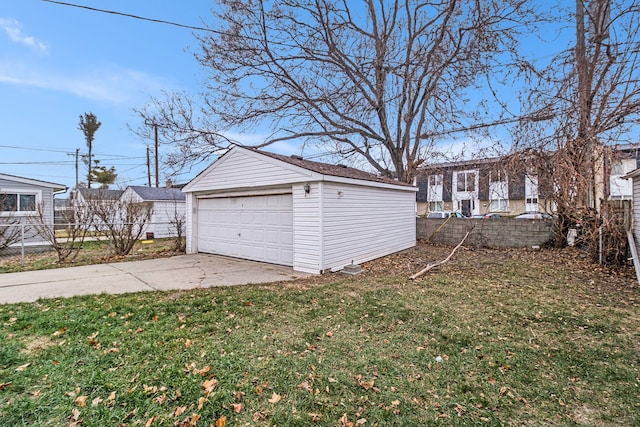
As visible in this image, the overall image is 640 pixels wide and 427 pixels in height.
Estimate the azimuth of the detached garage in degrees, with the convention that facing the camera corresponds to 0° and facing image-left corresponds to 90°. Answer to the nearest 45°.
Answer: approximately 45°

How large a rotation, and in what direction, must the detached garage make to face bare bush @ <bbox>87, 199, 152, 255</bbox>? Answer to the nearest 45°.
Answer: approximately 45° to its right

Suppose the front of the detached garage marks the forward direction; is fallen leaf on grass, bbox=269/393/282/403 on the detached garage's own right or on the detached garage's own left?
on the detached garage's own left

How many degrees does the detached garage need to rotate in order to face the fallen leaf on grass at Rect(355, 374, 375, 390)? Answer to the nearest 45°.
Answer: approximately 45° to its left

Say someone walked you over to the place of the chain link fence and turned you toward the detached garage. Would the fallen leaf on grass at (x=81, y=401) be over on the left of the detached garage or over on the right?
right

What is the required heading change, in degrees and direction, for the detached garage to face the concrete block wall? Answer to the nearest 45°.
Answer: approximately 135° to its left

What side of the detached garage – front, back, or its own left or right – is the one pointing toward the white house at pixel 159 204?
right

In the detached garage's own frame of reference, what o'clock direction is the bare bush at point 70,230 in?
The bare bush is roughly at 2 o'clock from the detached garage.

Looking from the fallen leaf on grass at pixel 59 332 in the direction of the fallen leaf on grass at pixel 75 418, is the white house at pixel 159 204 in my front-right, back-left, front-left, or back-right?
back-left

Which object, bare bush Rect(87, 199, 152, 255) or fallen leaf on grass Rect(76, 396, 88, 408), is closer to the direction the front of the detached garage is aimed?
the fallen leaf on grass

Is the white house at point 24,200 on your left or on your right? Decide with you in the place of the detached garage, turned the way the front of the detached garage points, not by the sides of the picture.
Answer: on your right

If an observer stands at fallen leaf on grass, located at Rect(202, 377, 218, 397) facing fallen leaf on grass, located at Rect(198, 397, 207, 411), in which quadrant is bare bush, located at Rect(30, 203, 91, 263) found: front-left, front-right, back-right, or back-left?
back-right

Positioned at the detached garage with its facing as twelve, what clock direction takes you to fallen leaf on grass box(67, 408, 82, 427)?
The fallen leaf on grass is roughly at 11 o'clock from the detached garage.

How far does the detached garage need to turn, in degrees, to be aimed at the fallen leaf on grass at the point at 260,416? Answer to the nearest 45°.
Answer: approximately 45° to its left
